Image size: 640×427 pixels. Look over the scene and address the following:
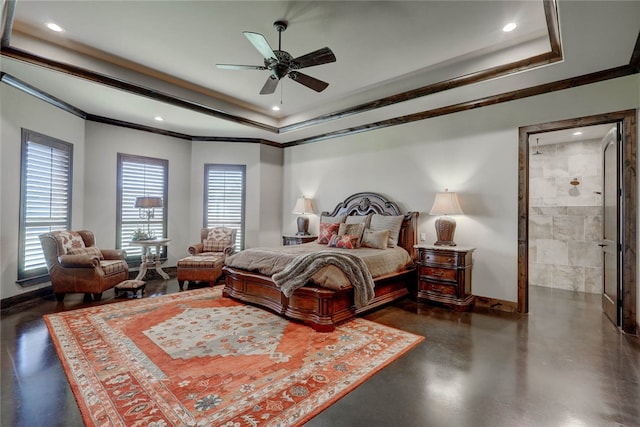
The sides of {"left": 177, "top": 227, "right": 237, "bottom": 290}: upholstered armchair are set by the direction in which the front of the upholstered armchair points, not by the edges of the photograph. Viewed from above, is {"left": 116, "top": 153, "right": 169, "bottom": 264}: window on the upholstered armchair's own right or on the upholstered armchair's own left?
on the upholstered armchair's own right

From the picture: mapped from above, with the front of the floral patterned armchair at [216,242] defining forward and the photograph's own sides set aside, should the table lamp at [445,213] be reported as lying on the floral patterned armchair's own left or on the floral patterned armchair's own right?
on the floral patterned armchair's own left

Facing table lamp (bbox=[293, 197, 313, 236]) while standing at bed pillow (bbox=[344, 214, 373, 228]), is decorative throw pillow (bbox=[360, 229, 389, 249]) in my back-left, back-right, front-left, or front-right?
back-left

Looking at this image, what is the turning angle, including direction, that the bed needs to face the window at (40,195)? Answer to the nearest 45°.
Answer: approximately 45° to its right

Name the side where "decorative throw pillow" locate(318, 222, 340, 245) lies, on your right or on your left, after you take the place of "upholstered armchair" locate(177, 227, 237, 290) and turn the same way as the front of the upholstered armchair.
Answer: on your left

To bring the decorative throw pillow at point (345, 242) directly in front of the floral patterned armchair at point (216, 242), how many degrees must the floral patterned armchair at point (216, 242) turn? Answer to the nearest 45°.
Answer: approximately 90° to its left

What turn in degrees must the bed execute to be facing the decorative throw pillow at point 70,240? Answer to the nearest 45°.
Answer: approximately 45° to its right

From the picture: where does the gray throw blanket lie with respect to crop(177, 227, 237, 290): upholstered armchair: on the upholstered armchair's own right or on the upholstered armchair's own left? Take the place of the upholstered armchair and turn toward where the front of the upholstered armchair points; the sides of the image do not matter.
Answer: on the upholstered armchair's own left

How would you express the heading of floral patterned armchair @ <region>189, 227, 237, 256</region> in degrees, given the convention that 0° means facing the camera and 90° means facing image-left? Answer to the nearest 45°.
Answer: approximately 45°

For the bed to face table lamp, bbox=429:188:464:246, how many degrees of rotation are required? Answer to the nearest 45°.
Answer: approximately 135° to its left

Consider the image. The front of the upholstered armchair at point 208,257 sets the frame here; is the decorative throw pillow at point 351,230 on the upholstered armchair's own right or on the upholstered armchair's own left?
on the upholstered armchair's own left
